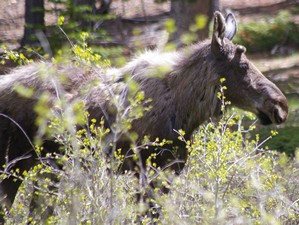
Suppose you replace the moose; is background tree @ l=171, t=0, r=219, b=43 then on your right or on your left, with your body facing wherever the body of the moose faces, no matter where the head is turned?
on your left

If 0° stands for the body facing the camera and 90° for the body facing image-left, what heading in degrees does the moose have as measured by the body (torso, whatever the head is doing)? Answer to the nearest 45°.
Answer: approximately 270°

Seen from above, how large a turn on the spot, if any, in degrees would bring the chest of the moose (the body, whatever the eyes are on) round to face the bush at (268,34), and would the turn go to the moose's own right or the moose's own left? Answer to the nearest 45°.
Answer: approximately 90° to the moose's own left
